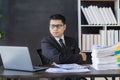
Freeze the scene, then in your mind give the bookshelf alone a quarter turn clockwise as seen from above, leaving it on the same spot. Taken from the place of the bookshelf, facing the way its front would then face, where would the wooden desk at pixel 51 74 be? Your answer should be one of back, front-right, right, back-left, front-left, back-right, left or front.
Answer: left

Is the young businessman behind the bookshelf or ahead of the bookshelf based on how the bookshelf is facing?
ahead

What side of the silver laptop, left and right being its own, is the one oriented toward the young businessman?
front

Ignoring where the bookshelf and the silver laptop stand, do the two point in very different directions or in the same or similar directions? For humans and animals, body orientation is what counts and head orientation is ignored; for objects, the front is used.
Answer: very different directions

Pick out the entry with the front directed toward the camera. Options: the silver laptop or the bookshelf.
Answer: the bookshelf

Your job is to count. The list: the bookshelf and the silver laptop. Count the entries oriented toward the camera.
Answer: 1

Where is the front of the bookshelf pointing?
toward the camera

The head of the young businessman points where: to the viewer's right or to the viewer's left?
to the viewer's left

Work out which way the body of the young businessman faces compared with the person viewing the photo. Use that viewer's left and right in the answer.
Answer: facing the viewer and to the right of the viewer

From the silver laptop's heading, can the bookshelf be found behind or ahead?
ahead

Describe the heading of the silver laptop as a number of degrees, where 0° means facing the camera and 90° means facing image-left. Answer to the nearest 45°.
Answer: approximately 225°

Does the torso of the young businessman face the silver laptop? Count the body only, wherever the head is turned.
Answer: no

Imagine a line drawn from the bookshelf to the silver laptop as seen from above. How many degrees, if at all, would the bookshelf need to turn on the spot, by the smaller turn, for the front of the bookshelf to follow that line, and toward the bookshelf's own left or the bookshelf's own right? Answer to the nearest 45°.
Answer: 0° — it already faces it
